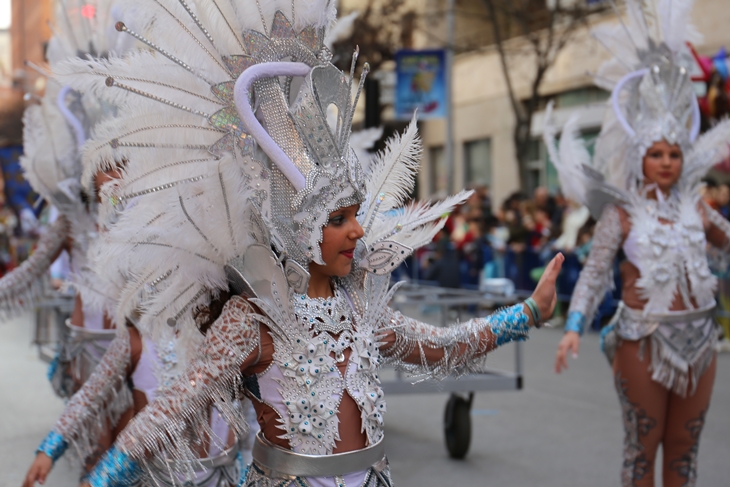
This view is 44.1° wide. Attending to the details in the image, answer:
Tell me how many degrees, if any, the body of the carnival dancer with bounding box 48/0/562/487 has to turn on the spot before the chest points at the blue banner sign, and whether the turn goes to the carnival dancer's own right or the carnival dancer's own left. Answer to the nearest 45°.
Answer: approximately 135° to the carnival dancer's own left

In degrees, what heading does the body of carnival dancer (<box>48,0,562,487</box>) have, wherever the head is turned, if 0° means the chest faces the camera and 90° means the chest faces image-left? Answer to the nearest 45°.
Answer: approximately 315°

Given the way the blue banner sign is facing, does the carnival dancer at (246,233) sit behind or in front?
in front

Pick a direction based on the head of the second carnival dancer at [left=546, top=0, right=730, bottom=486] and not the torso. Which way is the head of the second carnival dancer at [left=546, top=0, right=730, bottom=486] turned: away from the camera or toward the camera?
toward the camera

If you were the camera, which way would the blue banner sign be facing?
facing the viewer

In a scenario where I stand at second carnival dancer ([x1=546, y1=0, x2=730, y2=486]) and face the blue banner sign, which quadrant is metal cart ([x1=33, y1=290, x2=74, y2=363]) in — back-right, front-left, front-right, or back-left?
front-left

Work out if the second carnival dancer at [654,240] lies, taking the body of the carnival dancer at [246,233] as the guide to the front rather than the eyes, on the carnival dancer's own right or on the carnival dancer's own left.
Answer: on the carnival dancer's own left

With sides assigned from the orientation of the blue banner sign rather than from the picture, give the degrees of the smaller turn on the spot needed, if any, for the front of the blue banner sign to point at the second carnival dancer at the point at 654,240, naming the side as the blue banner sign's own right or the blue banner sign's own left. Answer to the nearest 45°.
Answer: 0° — it already faces them

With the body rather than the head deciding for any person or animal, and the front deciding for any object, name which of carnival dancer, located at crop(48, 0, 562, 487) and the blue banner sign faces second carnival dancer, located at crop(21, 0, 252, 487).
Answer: the blue banner sign

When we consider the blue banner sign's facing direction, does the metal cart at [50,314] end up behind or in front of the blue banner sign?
in front

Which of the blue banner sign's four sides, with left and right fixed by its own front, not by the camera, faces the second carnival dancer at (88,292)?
front

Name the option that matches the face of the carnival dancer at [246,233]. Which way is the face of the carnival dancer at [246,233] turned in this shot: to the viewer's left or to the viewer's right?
to the viewer's right
